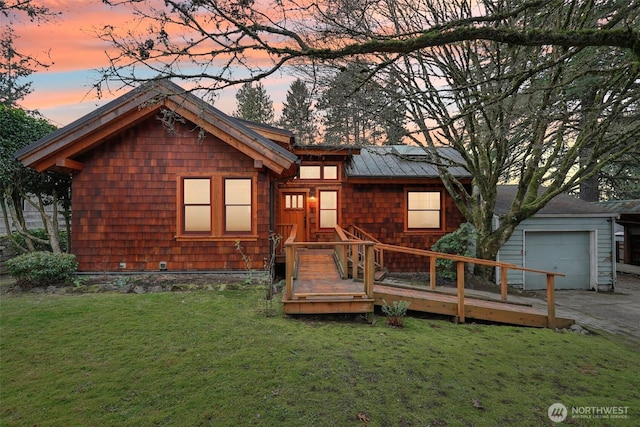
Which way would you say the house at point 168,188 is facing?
toward the camera

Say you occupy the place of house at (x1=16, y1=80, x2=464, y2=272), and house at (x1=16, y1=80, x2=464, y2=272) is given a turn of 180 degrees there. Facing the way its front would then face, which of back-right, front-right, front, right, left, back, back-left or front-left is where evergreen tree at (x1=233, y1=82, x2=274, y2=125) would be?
front

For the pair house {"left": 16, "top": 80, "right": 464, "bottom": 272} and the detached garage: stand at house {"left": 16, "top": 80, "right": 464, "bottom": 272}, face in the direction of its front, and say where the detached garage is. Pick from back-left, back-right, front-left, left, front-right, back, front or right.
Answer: left

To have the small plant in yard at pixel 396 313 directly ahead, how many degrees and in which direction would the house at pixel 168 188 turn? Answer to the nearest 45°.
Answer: approximately 45° to its left

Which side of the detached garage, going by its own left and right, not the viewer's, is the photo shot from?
front

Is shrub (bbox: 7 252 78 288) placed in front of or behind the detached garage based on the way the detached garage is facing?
in front

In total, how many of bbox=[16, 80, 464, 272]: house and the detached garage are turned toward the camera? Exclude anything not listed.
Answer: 2
